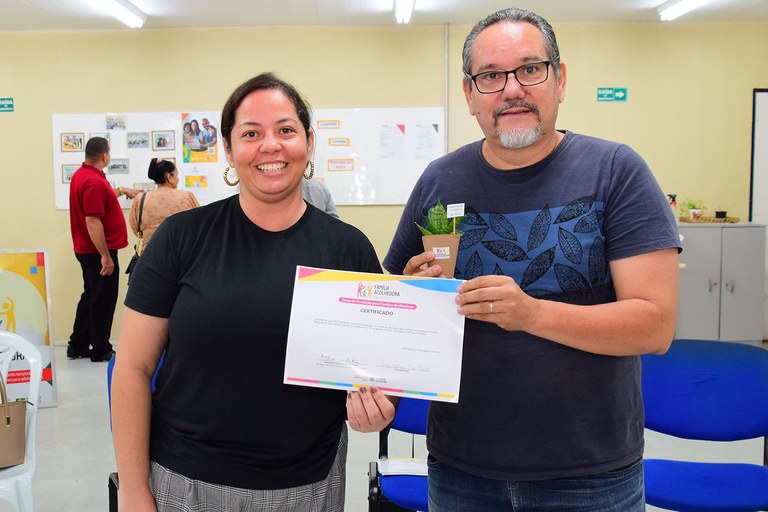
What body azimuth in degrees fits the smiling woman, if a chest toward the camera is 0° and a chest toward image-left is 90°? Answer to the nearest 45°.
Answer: approximately 0°

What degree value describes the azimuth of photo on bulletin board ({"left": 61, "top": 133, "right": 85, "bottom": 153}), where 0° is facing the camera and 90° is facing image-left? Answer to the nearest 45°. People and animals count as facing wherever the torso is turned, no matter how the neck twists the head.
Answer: approximately 0°

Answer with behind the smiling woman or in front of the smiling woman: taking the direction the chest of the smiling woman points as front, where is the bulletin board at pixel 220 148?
behind

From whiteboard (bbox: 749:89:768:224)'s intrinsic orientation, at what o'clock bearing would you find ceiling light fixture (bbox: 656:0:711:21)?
The ceiling light fixture is roughly at 1 o'clock from the whiteboard.

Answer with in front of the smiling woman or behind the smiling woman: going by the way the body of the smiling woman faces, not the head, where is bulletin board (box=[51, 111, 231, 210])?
behind

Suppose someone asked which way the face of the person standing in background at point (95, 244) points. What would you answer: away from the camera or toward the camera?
away from the camera

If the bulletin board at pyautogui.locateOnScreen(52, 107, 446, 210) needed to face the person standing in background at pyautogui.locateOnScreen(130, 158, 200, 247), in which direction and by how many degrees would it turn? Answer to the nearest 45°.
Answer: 0° — it already faces them

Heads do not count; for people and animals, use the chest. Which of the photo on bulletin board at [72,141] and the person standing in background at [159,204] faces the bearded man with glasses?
the photo on bulletin board
